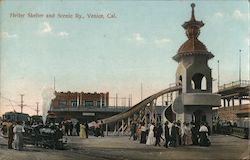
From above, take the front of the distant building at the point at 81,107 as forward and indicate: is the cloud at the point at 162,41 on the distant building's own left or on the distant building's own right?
on the distant building's own left

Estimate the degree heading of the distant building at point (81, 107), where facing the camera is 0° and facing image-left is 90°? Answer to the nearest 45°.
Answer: approximately 0°

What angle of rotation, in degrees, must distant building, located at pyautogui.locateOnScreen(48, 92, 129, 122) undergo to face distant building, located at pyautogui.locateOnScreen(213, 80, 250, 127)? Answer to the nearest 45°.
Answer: approximately 90° to its left

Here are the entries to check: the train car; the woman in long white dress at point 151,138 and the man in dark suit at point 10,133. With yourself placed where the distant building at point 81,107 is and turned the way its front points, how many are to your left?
1

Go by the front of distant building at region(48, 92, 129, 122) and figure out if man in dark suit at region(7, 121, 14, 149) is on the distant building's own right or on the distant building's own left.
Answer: on the distant building's own right

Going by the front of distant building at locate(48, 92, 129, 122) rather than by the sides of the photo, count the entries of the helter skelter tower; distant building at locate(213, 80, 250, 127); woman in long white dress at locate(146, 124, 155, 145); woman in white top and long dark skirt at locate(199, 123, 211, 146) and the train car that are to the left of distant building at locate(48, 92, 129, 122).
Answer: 4
